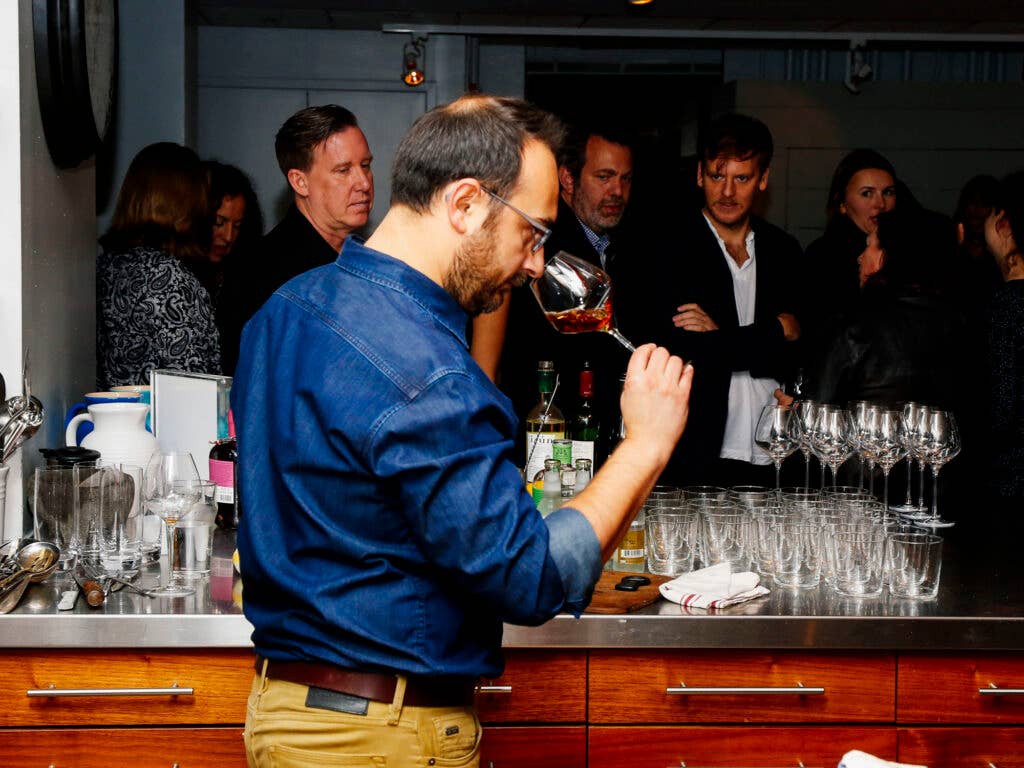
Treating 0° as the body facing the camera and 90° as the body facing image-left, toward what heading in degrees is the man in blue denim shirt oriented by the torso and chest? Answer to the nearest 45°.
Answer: approximately 225°

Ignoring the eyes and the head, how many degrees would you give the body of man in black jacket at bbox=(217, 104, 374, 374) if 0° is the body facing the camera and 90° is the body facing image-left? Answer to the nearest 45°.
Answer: approximately 315°

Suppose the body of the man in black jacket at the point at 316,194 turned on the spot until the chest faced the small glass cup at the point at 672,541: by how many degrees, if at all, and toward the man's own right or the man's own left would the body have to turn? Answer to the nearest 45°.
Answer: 0° — they already face it

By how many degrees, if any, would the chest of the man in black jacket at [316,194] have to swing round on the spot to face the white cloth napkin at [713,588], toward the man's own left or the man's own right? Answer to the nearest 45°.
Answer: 0° — they already face it

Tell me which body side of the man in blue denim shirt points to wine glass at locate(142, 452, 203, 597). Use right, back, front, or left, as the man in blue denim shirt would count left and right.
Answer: left
